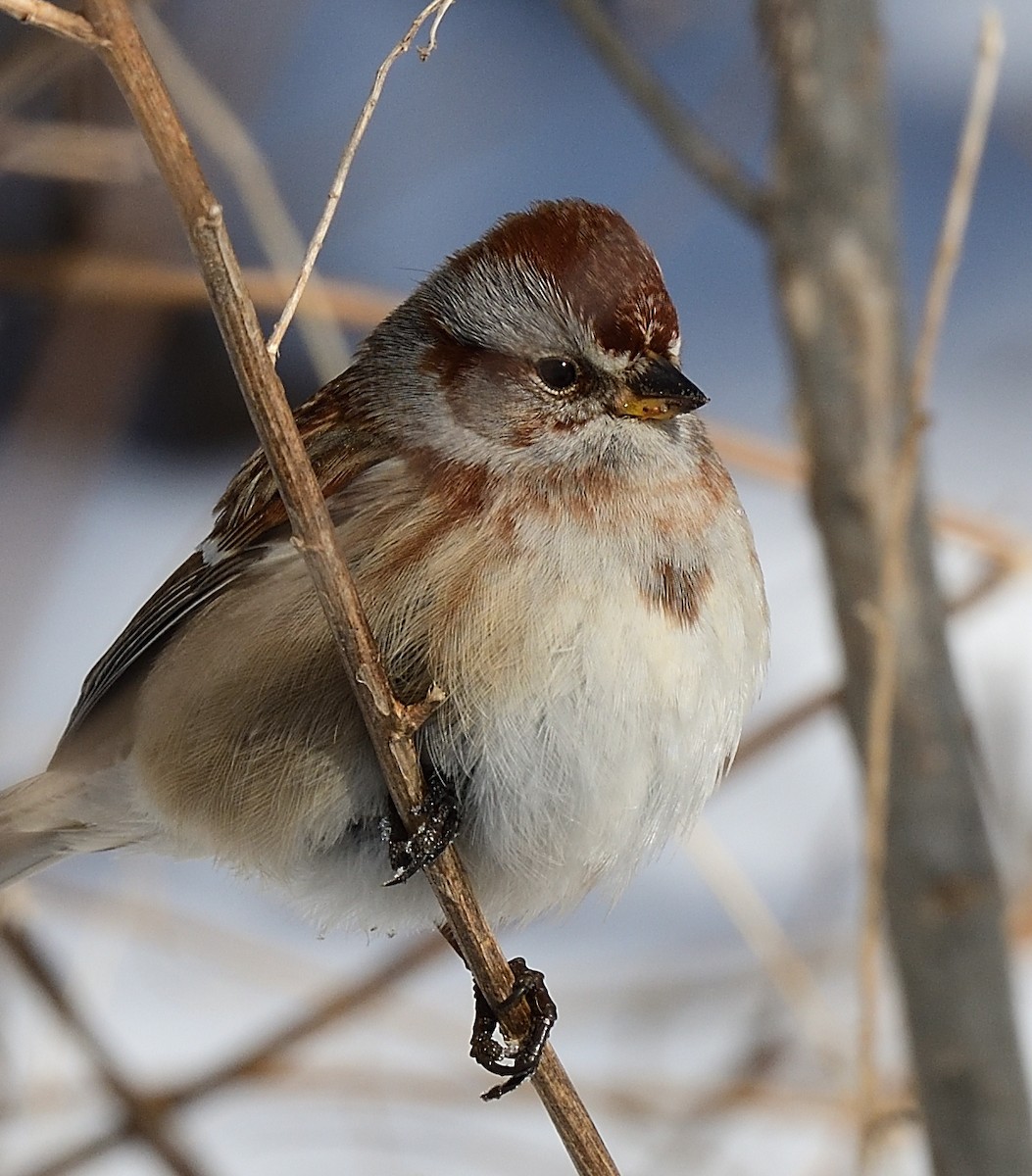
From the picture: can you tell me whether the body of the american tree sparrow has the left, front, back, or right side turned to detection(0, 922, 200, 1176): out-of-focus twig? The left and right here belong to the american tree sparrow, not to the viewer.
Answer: back

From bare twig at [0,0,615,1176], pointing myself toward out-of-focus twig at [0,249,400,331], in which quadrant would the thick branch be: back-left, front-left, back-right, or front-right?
front-right
